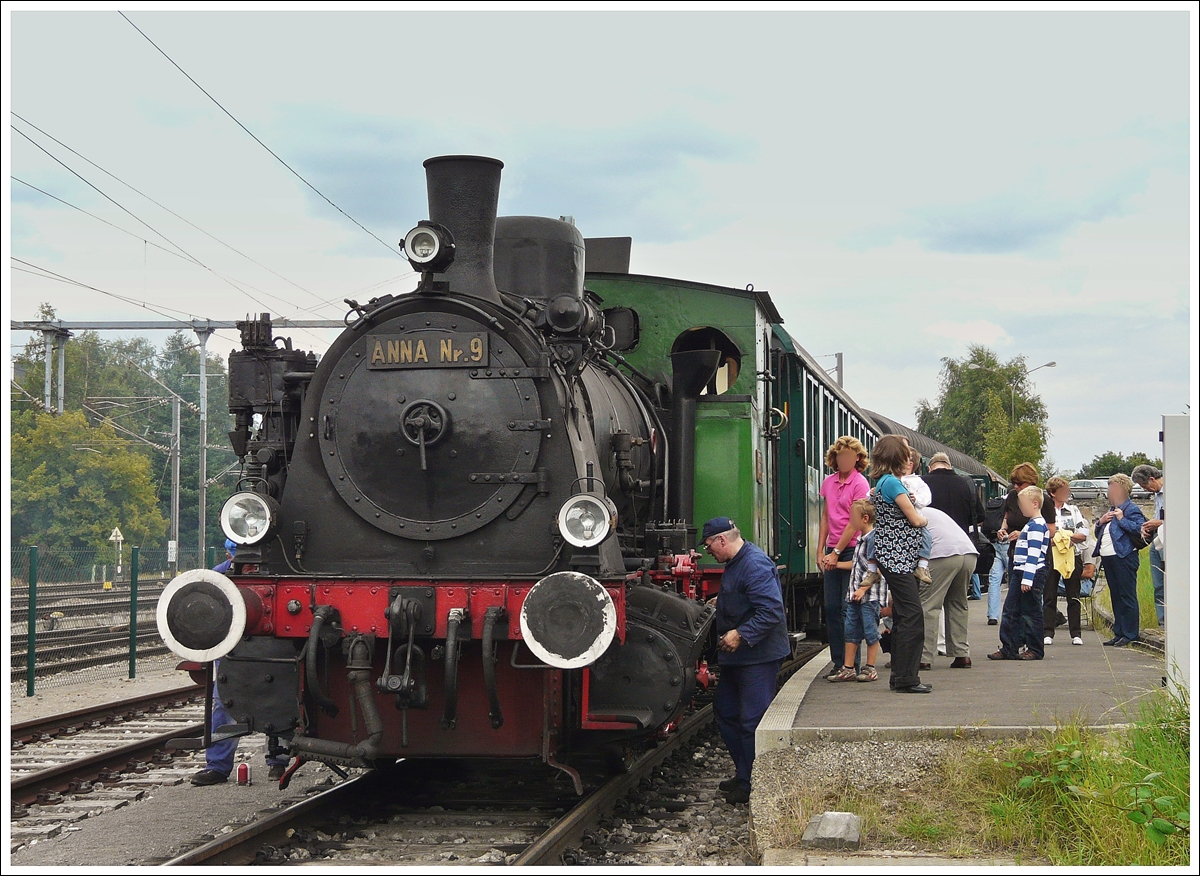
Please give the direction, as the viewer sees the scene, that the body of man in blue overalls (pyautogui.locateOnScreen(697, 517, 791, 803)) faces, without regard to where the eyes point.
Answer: to the viewer's left

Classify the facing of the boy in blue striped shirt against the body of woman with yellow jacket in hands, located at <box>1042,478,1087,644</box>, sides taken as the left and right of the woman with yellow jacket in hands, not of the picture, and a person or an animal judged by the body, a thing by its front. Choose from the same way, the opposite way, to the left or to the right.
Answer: to the right

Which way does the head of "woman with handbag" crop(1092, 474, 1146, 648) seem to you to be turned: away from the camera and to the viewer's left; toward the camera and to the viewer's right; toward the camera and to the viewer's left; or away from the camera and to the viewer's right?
toward the camera and to the viewer's left

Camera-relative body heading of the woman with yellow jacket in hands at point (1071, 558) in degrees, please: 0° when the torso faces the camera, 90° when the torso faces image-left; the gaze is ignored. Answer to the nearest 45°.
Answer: approximately 0°

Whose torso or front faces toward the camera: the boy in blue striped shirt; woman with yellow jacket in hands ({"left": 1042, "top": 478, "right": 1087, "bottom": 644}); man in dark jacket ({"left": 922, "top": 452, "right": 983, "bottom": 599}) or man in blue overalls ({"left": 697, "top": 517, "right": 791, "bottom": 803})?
the woman with yellow jacket in hands

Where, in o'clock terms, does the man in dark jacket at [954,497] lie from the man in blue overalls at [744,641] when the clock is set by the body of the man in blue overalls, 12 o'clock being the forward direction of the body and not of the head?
The man in dark jacket is roughly at 4 o'clock from the man in blue overalls.

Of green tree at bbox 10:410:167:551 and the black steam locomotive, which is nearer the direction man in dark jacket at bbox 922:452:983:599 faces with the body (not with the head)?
the green tree

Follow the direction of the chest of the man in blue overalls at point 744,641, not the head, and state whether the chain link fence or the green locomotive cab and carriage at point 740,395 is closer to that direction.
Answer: the chain link fence

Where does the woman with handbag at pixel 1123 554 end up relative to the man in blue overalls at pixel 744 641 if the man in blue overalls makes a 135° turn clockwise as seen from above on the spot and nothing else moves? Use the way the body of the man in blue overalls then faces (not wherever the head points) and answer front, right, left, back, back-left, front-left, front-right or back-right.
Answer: front

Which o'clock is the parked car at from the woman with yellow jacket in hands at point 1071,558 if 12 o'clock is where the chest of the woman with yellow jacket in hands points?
The parked car is roughly at 6 o'clock from the woman with yellow jacket in hands.

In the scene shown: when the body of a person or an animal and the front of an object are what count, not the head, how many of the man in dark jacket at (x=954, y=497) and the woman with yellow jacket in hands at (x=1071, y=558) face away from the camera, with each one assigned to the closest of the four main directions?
1

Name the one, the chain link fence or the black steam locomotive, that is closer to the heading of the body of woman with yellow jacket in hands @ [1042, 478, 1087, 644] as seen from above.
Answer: the black steam locomotive

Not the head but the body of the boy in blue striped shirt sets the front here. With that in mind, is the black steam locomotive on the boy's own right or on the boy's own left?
on the boy's own left

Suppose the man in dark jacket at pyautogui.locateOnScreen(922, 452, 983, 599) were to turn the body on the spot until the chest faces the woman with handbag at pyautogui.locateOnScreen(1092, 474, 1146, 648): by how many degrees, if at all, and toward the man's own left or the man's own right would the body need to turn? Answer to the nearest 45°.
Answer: approximately 45° to the man's own right

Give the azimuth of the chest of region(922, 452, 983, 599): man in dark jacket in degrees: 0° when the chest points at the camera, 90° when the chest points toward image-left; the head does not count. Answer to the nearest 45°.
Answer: approximately 180°

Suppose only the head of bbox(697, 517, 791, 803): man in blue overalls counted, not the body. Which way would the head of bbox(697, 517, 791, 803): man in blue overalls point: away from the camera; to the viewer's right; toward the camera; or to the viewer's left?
to the viewer's left
